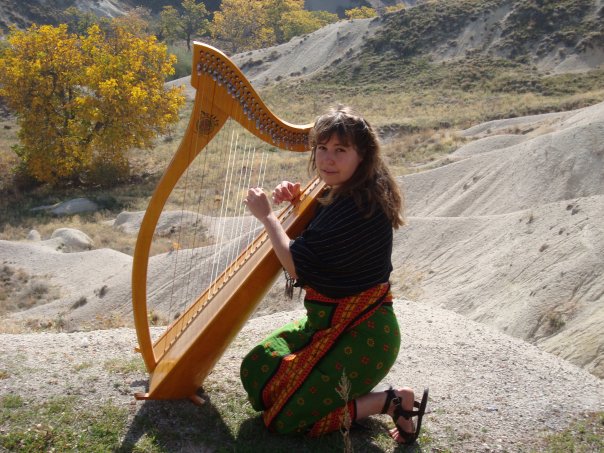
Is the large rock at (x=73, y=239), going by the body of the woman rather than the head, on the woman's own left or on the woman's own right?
on the woman's own right

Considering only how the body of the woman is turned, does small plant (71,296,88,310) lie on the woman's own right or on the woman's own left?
on the woman's own right

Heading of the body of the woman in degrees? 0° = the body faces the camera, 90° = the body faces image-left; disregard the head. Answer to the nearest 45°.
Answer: approximately 90°
